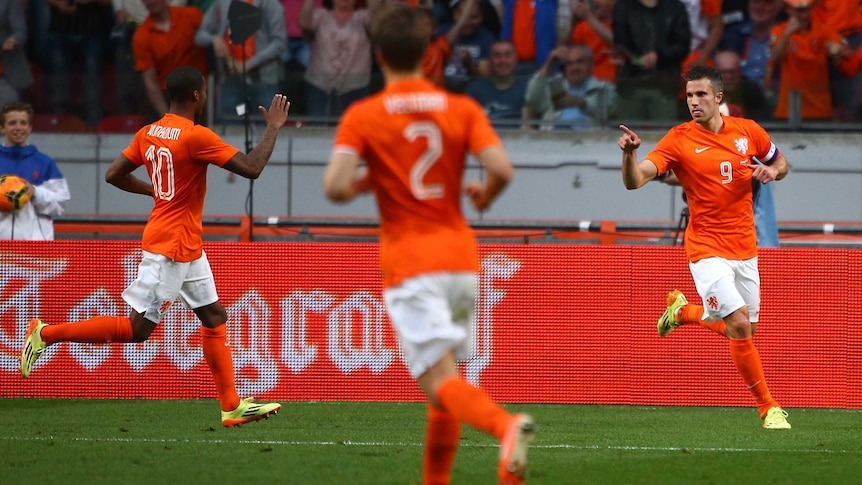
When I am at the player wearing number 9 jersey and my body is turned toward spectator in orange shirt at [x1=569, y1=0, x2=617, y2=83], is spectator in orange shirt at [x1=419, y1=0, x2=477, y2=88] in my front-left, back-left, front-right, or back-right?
front-left

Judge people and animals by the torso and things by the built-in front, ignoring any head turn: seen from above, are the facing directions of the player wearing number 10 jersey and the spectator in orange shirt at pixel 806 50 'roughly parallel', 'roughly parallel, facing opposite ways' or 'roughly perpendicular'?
roughly parallel, facing opposite ways

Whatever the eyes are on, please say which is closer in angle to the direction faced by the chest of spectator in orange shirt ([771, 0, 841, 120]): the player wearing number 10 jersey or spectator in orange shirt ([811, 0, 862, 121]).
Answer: the player wearing number 10 jersey

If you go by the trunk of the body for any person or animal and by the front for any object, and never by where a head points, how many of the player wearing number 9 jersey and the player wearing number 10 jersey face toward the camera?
1

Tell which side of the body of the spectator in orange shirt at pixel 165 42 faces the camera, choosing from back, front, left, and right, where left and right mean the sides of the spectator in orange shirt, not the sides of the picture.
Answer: front

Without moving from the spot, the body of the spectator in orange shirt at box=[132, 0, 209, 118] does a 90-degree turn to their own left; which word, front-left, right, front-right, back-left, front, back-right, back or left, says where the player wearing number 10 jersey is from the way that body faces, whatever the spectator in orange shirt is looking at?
right

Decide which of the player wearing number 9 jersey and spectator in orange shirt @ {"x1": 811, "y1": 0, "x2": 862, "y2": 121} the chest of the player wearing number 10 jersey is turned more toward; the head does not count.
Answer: the spectator in orange shirt

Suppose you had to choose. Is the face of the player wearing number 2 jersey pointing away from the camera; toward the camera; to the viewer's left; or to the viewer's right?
away from the camera

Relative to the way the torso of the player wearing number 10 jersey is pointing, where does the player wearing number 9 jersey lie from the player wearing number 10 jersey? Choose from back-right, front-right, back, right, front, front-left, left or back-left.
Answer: front-right

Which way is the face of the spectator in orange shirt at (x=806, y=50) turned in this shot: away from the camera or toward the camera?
toward the camera

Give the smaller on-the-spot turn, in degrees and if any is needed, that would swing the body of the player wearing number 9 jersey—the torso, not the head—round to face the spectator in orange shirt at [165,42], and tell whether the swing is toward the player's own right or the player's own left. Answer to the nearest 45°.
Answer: approximately 135° to the player's own right

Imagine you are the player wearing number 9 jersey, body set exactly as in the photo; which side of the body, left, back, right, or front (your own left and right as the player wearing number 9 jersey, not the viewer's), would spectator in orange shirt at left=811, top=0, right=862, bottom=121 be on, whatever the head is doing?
back

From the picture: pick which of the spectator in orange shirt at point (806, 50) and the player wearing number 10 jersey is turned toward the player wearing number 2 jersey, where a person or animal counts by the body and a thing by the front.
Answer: the spectator in orange shirt

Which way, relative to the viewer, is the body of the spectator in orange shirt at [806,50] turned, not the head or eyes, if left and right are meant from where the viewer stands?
facing the viewer

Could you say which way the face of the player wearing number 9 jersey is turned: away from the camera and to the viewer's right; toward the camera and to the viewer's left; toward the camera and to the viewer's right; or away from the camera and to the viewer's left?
toward the camera and to the viewer's left

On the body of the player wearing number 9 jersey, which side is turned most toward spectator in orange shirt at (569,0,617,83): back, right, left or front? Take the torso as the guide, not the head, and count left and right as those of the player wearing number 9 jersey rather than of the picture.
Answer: back

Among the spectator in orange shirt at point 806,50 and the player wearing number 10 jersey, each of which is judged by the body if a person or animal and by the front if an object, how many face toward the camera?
1
